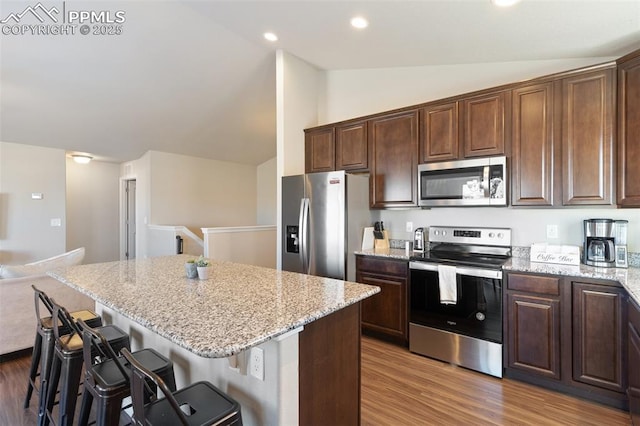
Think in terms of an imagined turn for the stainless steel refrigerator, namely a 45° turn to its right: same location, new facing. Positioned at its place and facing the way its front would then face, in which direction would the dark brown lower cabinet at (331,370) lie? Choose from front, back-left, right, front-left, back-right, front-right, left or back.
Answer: left

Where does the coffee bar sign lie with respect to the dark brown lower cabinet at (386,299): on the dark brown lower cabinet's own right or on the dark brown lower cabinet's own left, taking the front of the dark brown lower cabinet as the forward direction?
on the dark brown lower cabinet's own left

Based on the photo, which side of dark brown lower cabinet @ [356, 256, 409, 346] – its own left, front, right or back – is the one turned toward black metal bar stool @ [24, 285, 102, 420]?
front

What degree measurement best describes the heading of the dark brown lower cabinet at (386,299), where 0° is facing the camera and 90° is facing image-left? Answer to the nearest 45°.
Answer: approximately 45°

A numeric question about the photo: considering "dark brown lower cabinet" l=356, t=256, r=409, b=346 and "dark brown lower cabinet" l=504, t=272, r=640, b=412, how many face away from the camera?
0

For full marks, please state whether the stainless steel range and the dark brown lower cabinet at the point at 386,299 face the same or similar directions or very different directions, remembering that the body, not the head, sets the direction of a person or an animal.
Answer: same or similar directions

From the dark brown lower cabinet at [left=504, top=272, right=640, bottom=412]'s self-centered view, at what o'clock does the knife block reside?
The knife block is roughly at 2 o'clock from the dark brown lower cabinet.

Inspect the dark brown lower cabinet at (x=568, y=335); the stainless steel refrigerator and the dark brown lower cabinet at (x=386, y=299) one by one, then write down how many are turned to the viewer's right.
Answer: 0

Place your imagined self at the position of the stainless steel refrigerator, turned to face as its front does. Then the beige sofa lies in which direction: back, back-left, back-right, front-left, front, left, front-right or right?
front-right

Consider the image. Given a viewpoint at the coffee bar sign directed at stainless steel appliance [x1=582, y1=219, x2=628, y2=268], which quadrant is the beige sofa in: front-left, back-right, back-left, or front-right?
back-right

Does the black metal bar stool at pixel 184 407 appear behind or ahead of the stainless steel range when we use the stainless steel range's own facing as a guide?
ahead

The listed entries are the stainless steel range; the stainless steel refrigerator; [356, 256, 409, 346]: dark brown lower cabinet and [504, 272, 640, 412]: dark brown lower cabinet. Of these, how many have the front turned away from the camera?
0

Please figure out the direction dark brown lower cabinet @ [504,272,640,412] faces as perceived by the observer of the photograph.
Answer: facing the viewer and to the left of the viewer

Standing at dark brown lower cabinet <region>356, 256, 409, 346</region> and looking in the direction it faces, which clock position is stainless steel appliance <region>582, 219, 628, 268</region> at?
The stainless steel appliance is roughly at 8 o'clock from the dark brown lower cabinet.
